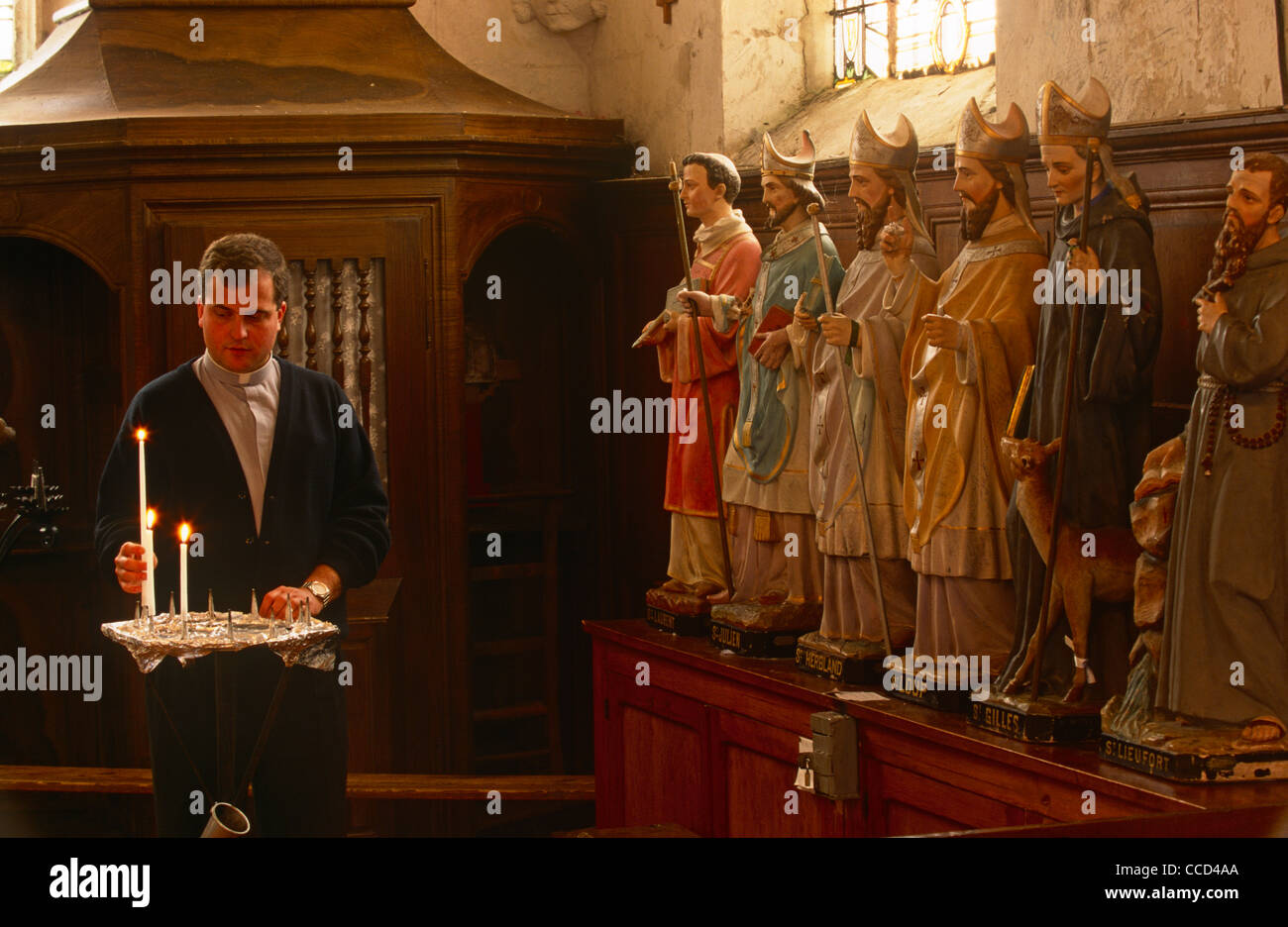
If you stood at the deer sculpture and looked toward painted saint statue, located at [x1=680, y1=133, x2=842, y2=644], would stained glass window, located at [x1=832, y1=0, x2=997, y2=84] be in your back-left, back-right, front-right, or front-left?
front-right

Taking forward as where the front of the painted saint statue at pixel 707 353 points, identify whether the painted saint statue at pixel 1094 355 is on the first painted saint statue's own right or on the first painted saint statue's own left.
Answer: on the first painted saint statue's own left

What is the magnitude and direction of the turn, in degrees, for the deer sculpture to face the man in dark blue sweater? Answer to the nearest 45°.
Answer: approximately 45° to its left

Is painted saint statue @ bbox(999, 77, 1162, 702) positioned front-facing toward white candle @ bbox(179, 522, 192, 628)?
yes

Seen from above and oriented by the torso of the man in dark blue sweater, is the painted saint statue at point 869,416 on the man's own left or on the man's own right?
on the man's own left

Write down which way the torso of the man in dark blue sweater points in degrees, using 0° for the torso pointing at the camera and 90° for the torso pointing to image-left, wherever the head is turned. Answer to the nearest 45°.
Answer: approximately 0°

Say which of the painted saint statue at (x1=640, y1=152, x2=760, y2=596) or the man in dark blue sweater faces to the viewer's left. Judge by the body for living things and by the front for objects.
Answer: the painted saint statue

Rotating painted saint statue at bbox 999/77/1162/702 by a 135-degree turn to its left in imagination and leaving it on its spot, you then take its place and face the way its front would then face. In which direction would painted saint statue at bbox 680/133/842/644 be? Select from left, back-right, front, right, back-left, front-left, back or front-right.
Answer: back-left

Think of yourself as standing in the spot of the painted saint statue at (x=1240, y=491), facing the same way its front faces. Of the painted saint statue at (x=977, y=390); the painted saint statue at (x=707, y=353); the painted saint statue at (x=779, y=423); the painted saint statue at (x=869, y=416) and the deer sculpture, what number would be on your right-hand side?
5

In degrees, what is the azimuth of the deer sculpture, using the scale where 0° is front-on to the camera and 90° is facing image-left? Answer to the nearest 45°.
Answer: approximately 90°

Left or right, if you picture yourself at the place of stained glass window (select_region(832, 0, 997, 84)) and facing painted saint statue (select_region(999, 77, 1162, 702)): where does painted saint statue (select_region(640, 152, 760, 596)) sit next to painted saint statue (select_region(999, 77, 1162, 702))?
right

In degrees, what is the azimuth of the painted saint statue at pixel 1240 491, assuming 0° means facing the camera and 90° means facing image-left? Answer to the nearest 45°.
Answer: approximately 45°

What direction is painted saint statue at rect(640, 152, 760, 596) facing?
to the viewer's left

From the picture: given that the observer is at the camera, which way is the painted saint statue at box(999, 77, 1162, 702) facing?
facing the viewer and to the left of the viewer
